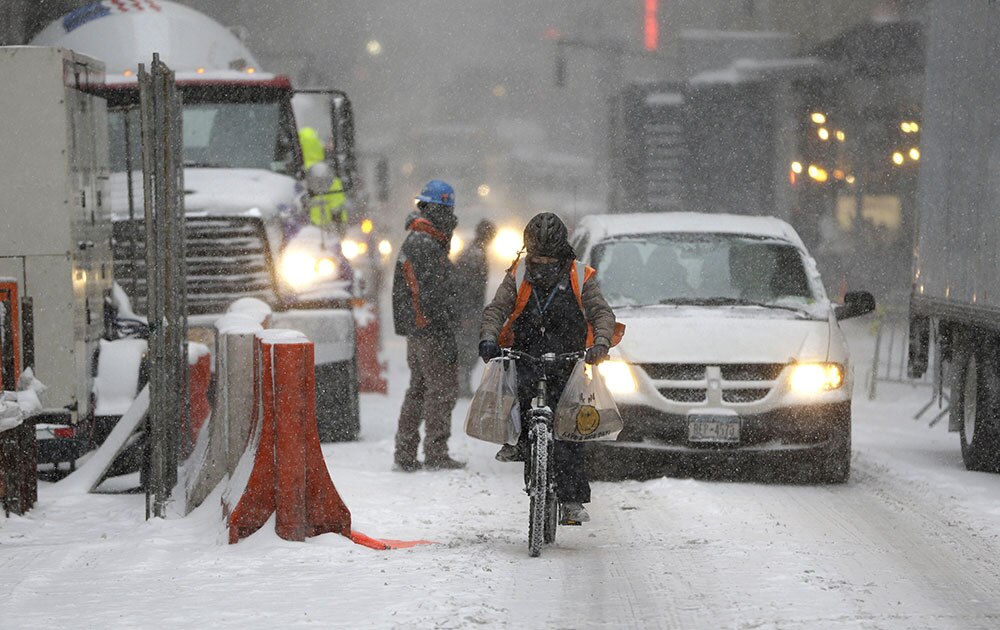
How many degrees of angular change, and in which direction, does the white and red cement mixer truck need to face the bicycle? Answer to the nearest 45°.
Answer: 0° — it already faces it

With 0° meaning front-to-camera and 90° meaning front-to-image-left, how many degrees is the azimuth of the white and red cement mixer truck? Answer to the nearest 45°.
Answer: approximately 0°

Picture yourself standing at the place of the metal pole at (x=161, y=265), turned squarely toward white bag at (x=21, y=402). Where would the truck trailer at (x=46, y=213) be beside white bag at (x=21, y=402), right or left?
right

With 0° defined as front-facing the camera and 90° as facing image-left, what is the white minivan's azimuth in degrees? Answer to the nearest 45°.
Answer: approximately 0°

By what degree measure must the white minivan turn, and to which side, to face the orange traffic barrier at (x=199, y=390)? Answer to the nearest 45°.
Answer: approximately 90° to its right
